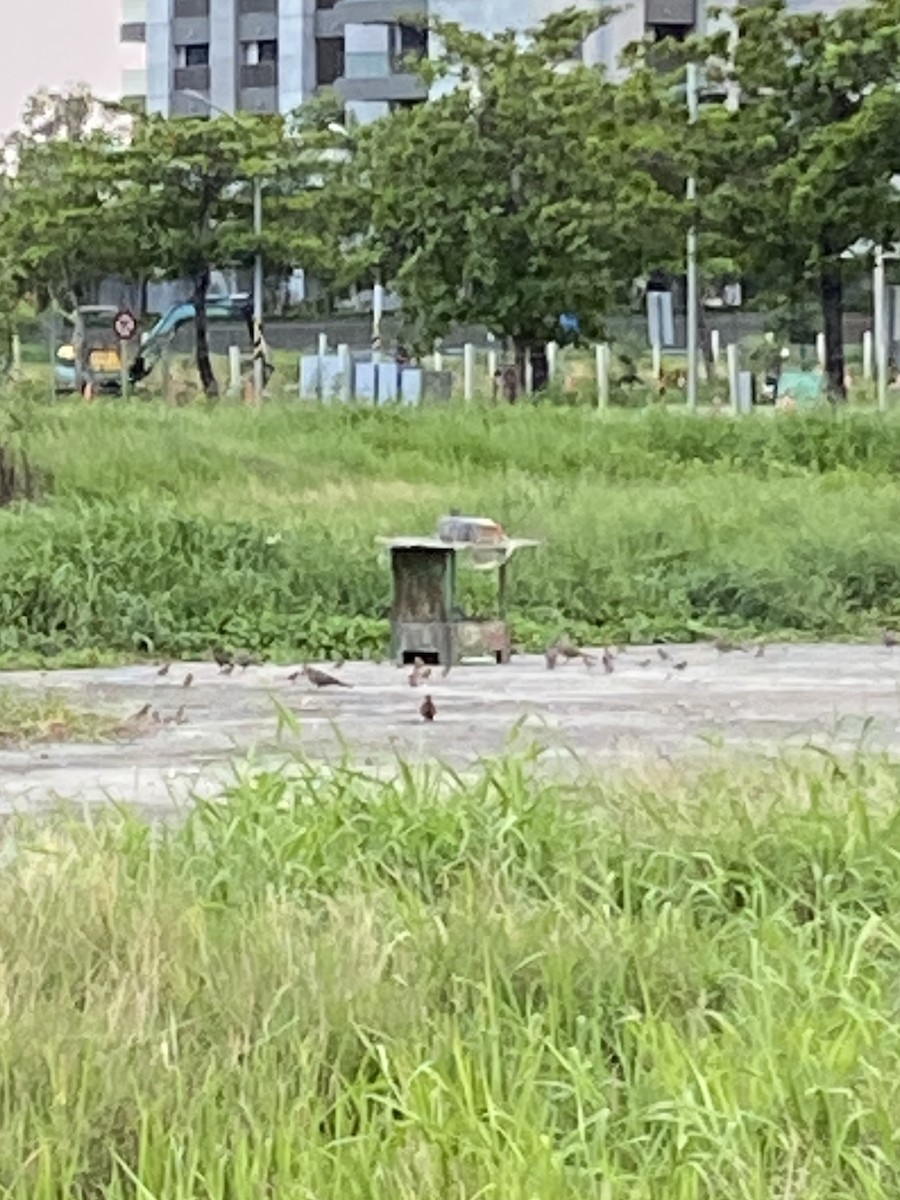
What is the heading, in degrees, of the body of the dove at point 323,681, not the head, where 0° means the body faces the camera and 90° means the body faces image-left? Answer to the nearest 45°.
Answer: approximately 90°

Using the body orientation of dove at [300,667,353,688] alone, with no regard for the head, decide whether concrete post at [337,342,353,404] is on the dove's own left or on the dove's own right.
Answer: on the dove's own right
